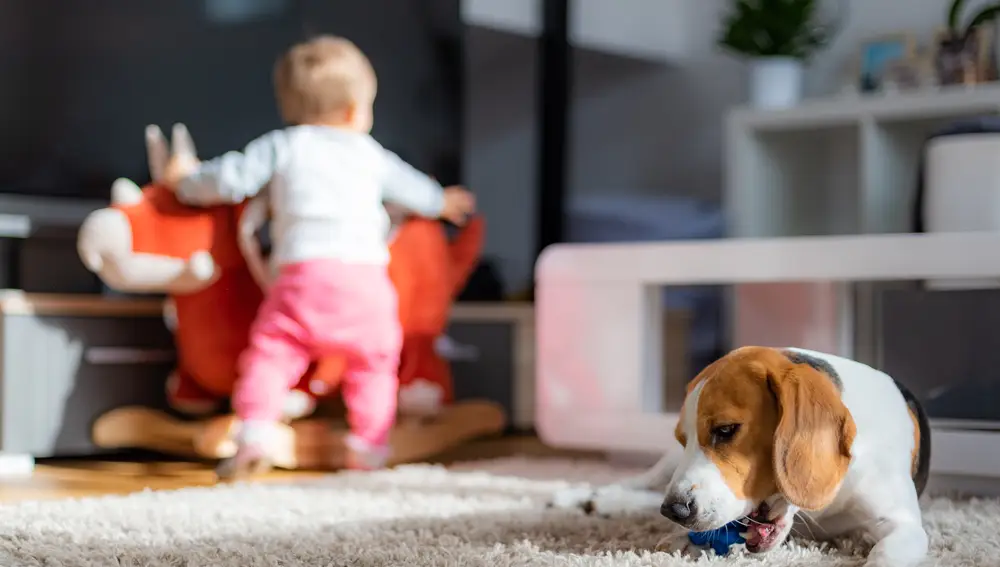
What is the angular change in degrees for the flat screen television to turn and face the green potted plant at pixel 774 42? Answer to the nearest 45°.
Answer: approximately 90° to its left

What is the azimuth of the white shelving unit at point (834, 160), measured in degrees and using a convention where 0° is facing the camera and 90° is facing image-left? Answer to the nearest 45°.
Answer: approximately 0°

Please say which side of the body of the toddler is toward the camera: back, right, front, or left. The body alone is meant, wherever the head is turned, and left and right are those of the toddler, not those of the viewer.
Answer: back

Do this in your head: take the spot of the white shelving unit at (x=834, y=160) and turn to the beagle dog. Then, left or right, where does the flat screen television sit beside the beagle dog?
right

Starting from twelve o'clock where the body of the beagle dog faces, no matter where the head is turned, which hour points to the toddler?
The toddler is roughly at 3 o'clock from the beagle dog.

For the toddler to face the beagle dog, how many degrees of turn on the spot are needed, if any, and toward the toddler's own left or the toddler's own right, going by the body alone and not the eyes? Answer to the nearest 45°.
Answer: approximately 135° to the toddler's own right

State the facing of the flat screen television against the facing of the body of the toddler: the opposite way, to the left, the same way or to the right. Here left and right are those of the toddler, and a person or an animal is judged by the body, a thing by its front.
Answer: the opposite way

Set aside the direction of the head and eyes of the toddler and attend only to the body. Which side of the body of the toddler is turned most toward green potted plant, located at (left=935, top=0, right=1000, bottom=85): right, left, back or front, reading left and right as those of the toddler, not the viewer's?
right

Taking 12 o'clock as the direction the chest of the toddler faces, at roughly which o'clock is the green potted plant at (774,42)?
The green potted plant is roughly at 2 o'clock from the toddler.

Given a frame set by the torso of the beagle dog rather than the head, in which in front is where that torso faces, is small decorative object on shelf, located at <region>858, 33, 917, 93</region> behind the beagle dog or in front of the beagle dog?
behind
